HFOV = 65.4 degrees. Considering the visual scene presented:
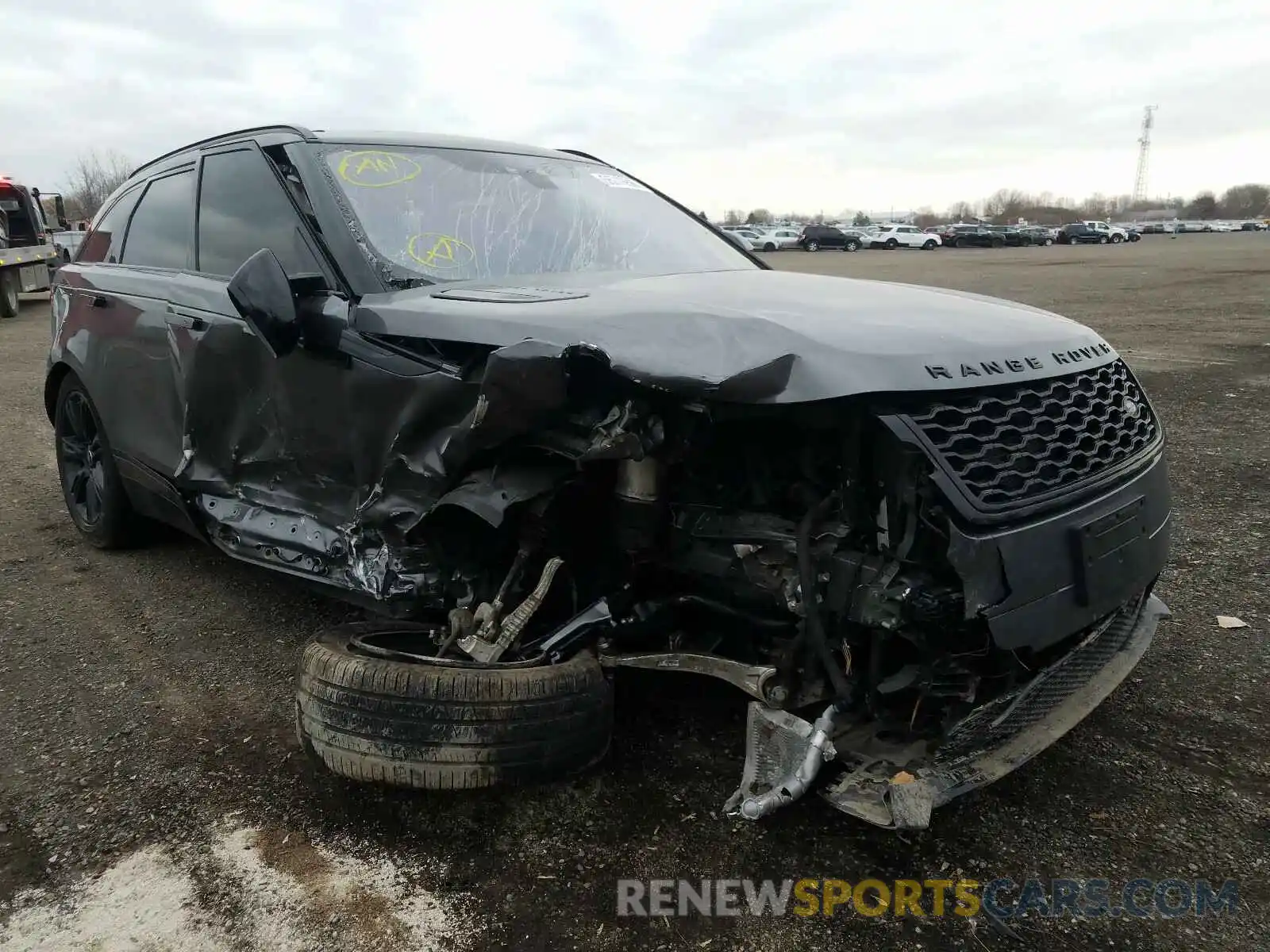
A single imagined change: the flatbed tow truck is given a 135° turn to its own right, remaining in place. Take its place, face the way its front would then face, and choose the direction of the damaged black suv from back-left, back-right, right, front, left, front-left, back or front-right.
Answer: front

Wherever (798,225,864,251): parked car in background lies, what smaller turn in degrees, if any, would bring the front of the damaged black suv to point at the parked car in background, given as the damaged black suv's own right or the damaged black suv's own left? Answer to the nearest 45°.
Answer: approximately 135° to the damaged black suv's own left

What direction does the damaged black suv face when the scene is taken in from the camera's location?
facing the viewer and to the right of the viewer

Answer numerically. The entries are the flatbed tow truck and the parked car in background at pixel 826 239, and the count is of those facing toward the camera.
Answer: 0
